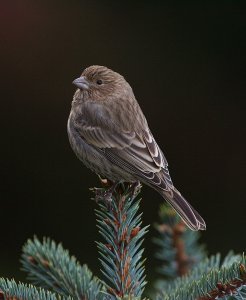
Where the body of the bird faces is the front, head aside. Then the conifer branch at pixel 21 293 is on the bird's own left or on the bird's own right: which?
on the bird's own left

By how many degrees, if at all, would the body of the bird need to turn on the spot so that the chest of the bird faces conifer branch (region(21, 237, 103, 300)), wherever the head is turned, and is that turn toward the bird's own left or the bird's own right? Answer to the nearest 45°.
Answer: approximately 90° to the bird's own left

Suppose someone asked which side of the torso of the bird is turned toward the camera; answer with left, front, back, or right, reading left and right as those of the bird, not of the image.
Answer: left
